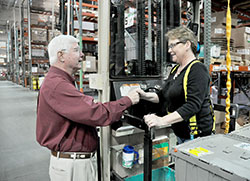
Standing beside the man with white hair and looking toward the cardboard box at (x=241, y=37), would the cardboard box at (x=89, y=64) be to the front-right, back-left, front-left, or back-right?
front-left

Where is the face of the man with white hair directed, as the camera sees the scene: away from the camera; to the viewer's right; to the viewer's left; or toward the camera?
to the viewer's right

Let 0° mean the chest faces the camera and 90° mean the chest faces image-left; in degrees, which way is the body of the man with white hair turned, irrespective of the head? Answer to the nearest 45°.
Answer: approximately 270°

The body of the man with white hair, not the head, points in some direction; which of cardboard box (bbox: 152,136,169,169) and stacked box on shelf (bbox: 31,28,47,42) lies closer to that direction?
the cardboard box

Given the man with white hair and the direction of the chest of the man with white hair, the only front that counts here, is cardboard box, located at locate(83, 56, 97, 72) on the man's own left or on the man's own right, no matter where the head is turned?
on the man's own left

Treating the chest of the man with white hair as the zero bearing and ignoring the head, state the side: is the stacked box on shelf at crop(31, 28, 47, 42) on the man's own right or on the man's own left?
on the man's own left
